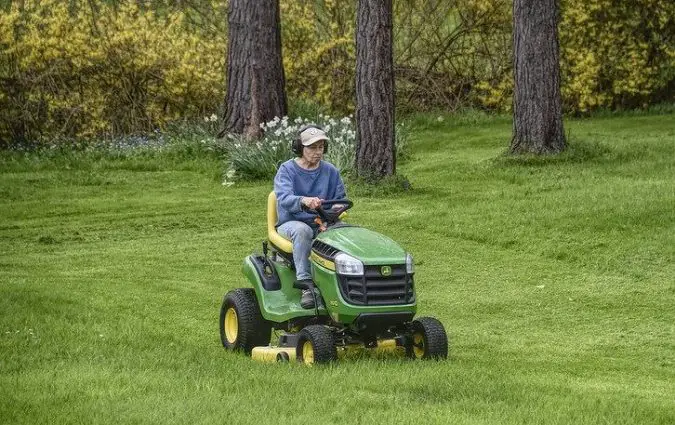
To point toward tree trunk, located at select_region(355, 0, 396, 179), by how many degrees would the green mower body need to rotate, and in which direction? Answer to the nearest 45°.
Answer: approximately 135° to its left

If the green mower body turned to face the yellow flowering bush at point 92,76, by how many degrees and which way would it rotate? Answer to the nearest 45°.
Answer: approximately 135° to its left

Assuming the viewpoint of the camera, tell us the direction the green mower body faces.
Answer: facing the viewer and to the right of the viewer

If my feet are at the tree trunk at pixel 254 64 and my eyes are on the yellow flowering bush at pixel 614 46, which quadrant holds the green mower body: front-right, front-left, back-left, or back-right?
back-right

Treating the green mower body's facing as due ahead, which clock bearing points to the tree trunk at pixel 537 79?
The tree trunk is roughly at 8 o'clock from the green mower body.

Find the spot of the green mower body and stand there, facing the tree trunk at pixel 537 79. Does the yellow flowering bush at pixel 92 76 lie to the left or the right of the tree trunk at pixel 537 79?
left

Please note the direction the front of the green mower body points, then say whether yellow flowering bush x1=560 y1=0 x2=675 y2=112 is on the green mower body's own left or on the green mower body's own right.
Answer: on the green mower body's own left

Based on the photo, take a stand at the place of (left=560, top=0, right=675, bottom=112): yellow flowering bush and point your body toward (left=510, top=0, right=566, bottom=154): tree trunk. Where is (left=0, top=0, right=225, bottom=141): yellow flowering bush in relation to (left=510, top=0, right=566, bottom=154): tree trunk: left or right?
right
